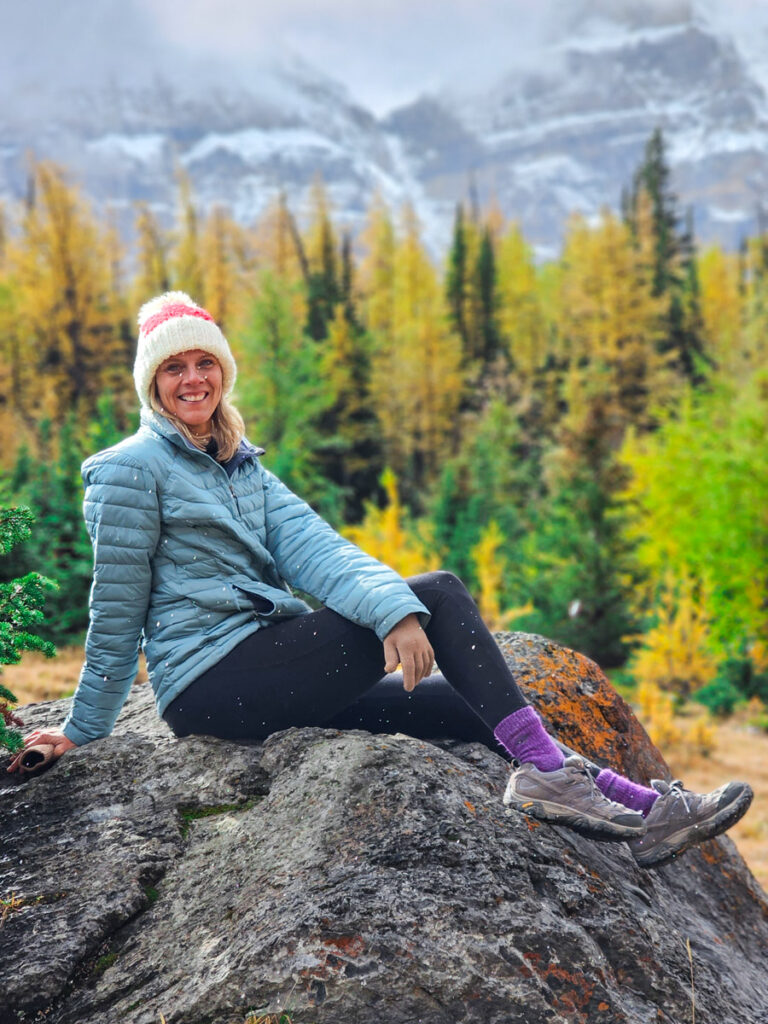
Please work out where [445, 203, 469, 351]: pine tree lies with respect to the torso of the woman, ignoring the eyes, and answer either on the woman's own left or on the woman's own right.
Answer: on the woman's own left

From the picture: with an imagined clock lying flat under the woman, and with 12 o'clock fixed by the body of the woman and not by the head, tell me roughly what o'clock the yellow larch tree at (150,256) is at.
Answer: The yellow larch tree is roughly at 7 o'clock from the woman.

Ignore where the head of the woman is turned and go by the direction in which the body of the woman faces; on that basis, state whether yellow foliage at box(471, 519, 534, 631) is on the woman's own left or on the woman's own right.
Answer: on the woman's own left

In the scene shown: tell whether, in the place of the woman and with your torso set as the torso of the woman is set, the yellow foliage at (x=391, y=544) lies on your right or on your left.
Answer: on your left

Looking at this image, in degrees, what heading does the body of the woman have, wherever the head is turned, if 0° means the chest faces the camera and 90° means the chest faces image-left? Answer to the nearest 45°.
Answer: approximately 315°

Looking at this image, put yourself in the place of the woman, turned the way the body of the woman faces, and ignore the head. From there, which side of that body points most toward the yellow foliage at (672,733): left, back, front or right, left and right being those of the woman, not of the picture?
left

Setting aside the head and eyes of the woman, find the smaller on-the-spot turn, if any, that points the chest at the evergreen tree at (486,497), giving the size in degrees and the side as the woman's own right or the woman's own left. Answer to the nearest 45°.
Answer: approximately 135° to the woman's own left

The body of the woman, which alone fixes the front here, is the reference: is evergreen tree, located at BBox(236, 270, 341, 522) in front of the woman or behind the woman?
behind

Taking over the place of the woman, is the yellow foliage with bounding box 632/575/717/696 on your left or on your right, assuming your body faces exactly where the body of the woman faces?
on your left
